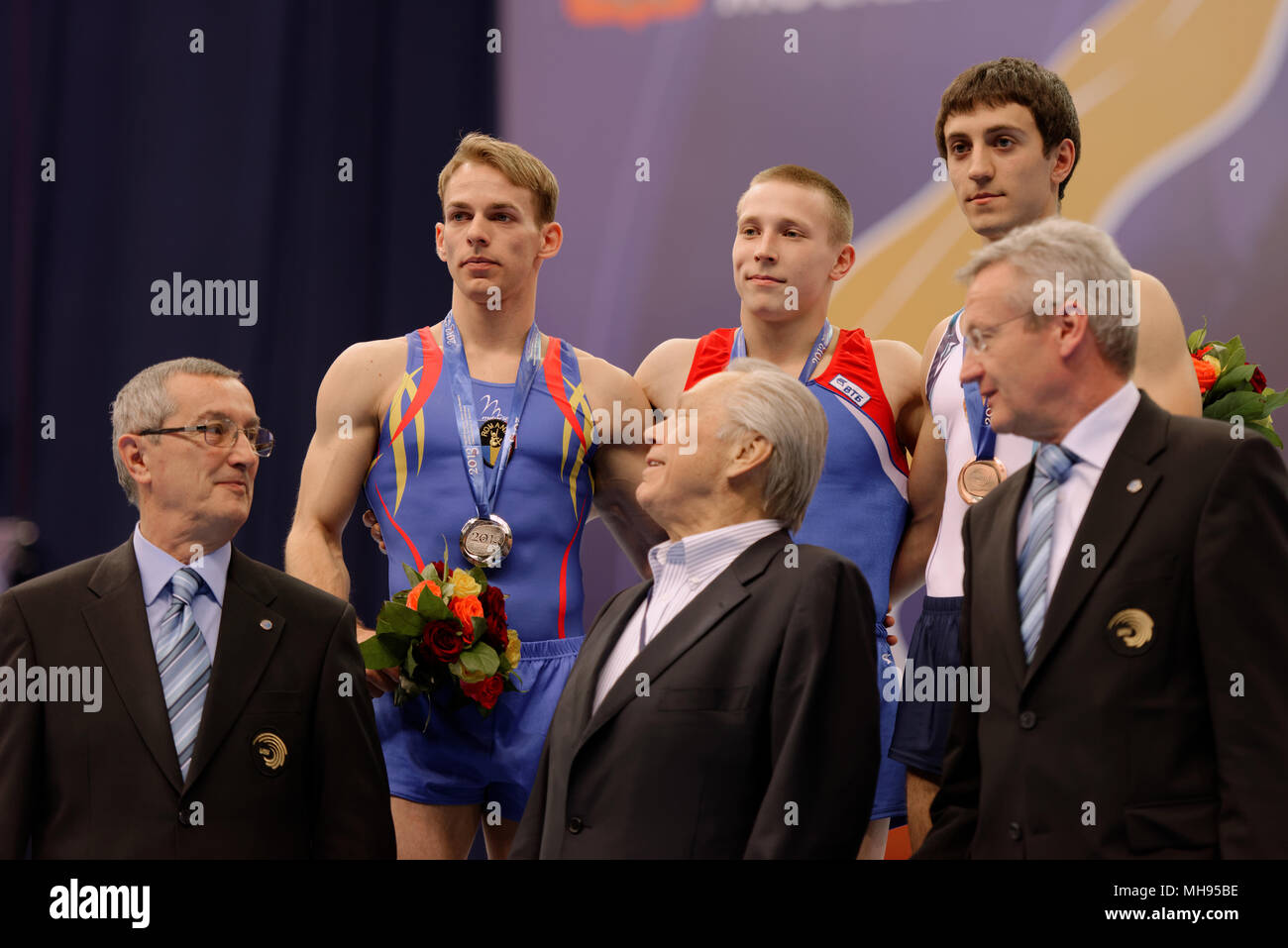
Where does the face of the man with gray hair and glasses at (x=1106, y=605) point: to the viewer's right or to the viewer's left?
to the viewer's left

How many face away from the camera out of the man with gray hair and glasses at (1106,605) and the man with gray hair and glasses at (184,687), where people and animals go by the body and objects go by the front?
0

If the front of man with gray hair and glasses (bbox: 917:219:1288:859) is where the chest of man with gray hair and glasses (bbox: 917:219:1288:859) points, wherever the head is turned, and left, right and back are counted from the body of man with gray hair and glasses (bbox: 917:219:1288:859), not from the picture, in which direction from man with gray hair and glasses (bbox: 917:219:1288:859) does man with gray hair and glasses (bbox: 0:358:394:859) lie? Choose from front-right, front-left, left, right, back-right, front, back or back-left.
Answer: front-right

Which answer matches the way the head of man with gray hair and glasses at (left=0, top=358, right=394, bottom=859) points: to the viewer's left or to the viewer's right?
to the viewer's right

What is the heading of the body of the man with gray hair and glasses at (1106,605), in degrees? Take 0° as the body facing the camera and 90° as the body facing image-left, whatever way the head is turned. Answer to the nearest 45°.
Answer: approximately 45°

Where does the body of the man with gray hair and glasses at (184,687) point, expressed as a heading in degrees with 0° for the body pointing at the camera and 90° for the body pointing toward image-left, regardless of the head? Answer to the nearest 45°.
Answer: approximately 0°

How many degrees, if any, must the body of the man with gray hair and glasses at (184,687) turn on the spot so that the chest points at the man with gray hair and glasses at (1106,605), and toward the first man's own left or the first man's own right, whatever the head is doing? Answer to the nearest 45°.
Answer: approximately 45° to the first man's own left
